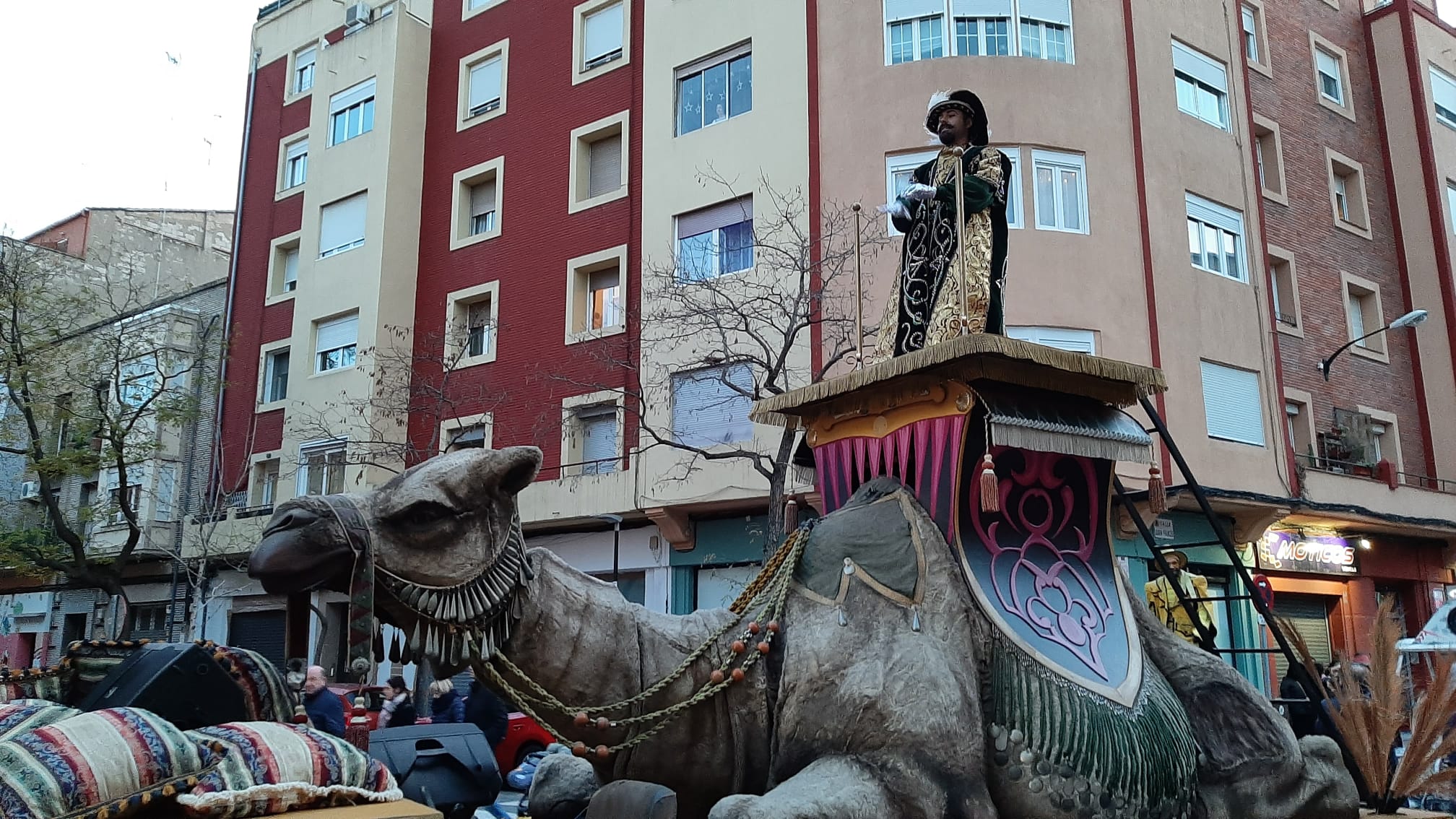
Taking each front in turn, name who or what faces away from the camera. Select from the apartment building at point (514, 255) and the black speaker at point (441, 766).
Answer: the black speaker

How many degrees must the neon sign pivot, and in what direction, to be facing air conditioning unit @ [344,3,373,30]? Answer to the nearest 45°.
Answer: approximately 90° to its right

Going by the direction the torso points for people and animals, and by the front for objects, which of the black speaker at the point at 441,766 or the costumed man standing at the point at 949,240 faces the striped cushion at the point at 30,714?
the costumed man standing

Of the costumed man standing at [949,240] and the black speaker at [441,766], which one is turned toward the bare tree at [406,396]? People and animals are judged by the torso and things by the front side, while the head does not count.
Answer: the black speaker

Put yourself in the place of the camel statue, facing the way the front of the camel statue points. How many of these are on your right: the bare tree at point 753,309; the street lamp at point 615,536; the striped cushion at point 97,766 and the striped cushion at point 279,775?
2

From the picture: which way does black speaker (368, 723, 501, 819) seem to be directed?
away from the camera

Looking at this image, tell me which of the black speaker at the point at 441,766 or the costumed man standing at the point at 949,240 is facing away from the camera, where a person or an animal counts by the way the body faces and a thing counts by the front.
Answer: the black speaker

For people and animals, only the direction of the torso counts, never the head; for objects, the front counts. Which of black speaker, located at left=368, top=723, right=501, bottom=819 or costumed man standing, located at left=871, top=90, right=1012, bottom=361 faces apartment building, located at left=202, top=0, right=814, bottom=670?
the black speaker

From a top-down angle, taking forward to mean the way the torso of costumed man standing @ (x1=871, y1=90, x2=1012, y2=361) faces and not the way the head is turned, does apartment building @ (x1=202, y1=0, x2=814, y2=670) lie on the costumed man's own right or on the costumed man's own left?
on the costumed man's own right

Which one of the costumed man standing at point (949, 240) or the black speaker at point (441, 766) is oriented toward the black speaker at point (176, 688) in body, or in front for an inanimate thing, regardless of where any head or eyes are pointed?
the costumed man standing
